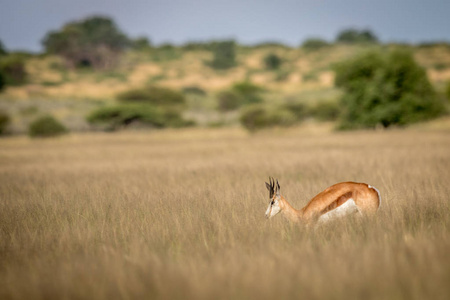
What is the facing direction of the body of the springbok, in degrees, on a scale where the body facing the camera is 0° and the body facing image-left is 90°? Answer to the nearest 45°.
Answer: approximately 90°

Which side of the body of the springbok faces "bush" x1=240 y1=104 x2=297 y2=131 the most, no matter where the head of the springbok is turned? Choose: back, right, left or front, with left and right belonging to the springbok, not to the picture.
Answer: right

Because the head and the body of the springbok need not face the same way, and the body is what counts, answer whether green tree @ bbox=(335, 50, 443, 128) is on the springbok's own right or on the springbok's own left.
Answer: on the springbok's own right

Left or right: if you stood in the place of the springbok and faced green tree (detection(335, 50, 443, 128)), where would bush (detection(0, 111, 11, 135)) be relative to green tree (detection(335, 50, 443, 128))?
left

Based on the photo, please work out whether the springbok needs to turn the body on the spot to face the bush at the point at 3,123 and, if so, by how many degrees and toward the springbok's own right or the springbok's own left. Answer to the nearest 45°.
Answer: approximately 45° to the springbok's own right

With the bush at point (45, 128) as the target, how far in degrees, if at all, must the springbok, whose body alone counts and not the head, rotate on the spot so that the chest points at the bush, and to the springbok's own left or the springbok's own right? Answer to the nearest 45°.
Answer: approximately 45° to the springbok's own right

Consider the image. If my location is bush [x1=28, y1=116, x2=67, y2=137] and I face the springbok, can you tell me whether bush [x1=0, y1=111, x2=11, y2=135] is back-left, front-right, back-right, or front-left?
back-right
